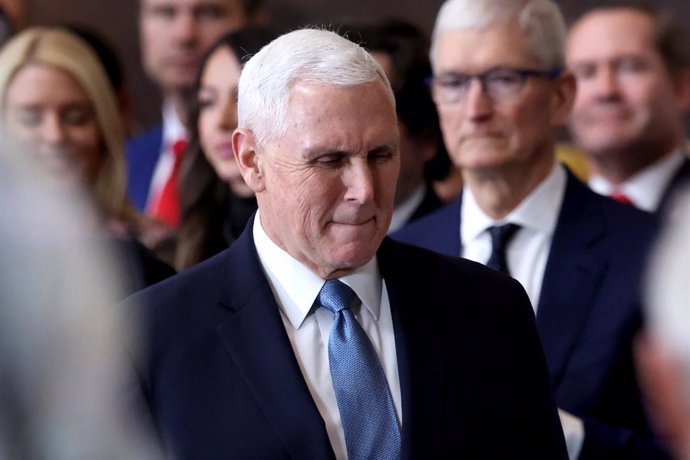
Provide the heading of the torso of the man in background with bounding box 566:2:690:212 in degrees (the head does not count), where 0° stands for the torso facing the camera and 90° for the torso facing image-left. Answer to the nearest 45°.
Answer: approximately 45°

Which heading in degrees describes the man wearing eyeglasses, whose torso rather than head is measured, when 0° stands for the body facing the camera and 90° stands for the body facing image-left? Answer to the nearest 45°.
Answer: approximately 45°

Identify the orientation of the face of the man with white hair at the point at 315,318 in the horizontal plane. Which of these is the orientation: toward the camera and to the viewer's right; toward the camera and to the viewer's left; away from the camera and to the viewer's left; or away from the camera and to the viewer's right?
toward the camera and to the viewer's right

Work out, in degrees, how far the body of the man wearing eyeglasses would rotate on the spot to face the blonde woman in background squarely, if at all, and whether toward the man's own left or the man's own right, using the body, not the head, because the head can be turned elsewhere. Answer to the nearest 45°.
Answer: approximately 45° to the man's own right

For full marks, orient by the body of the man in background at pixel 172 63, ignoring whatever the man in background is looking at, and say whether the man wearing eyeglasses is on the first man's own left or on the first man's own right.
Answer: on the first man's own left

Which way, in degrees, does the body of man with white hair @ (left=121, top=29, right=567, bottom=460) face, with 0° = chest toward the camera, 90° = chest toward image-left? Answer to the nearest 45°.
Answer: approximately 315°

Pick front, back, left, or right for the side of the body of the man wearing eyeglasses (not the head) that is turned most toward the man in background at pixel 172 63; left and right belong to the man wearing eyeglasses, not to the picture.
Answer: right

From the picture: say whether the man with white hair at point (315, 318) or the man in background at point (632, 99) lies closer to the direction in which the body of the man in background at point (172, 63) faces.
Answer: the man with white hair
